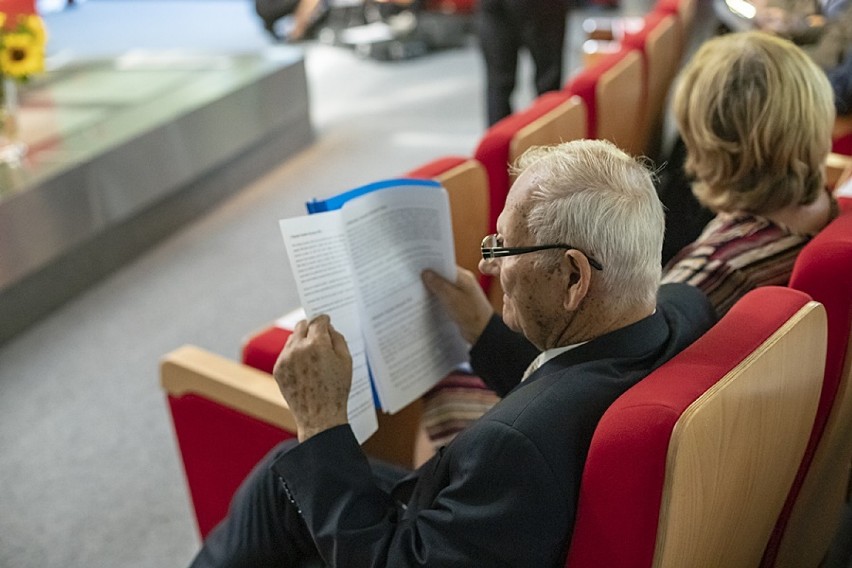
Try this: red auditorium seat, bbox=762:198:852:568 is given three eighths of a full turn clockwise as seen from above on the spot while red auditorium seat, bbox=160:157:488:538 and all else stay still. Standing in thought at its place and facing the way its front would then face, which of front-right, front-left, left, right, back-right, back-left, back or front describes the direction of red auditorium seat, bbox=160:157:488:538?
back

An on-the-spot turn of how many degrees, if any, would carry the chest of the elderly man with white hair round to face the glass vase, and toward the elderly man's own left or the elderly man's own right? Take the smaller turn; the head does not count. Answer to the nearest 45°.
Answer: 0° — they already face it

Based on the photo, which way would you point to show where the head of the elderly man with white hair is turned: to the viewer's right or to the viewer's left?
to the viewer's left

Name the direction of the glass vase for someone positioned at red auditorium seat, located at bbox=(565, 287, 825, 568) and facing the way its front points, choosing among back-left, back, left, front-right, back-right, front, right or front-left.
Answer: front

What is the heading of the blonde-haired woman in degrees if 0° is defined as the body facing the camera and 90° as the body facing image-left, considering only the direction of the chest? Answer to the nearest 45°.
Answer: approximately 135°

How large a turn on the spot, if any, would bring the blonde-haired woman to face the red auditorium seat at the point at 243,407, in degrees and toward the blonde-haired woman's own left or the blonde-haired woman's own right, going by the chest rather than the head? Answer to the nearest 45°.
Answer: approximately 45° to the blonde-haired woman's own left

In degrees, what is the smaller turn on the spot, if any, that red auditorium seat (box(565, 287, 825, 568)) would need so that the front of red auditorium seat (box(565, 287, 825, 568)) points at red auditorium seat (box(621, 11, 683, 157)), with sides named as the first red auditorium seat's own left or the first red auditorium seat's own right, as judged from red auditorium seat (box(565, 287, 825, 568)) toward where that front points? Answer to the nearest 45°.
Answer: approximately 45° to the first red auditorium seat's own right

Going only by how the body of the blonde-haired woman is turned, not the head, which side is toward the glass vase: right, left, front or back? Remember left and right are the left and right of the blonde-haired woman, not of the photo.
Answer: front

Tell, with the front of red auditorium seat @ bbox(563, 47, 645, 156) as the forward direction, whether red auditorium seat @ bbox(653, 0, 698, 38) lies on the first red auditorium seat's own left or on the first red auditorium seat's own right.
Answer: on the first red auditorium seat's own right

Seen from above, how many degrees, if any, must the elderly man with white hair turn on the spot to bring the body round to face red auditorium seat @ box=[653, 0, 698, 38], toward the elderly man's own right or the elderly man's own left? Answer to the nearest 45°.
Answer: approximately 45° to the elderly man's own right

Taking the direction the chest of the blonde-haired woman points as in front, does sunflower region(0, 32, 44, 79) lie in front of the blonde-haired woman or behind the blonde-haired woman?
in front

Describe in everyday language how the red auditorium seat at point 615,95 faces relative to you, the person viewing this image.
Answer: facing away from the viewer and to the left of the viewer

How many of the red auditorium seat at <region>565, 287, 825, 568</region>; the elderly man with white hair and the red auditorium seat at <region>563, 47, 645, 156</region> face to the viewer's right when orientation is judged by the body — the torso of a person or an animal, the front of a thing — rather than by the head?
0

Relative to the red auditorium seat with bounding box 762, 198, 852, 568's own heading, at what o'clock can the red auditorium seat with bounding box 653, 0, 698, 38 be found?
the red auditorium seat with bounding box 653, 0, 698, 38 is roughly at 1 o'clock from the red auditorium seat with bounding box 762, 198, 852, 568.
